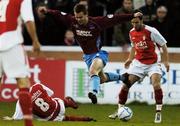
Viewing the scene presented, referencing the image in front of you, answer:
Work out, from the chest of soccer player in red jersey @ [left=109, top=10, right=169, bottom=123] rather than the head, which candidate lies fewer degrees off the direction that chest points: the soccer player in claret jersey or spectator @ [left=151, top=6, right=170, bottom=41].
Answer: the soccer player in claret jersey

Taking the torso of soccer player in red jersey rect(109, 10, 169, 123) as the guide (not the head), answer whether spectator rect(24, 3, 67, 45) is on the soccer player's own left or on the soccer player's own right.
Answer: on the soccer player's own right

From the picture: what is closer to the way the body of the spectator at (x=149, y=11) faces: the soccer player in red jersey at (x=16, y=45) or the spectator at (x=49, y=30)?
the soccer player in red jersey

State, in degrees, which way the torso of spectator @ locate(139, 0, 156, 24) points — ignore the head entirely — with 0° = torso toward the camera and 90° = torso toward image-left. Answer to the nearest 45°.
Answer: approximately 0°

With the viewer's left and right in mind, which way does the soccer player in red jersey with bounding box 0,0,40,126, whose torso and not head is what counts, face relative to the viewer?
facing away from the viewer

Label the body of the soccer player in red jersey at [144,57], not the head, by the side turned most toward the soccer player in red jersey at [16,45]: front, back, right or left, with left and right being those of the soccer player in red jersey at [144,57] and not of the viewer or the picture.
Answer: front

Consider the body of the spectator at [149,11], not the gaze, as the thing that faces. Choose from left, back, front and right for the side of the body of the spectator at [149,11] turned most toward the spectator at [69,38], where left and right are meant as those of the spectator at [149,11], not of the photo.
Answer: right

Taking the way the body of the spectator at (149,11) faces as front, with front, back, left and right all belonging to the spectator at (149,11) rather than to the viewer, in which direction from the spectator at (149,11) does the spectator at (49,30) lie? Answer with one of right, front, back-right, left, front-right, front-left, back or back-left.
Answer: right

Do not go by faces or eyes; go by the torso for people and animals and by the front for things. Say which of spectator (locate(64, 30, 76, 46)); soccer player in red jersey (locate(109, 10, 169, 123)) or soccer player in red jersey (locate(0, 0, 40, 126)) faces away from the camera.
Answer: soccer player in red jersey (locate(0, 0, 40, 126))
